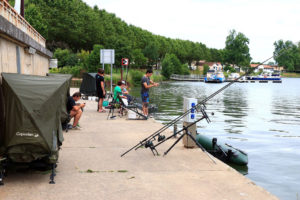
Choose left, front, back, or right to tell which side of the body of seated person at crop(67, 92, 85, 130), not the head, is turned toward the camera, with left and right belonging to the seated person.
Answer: right

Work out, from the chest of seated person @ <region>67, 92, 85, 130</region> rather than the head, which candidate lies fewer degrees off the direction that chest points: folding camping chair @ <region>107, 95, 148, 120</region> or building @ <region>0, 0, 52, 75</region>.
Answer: the folding camping chair

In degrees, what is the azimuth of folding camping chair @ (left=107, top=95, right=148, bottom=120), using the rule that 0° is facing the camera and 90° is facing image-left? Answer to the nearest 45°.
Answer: approximately 270°

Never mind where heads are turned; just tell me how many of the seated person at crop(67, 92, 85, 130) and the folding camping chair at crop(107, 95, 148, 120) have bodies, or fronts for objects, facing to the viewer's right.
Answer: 2

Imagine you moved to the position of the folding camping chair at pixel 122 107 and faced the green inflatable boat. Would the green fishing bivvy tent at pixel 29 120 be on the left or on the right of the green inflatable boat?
right

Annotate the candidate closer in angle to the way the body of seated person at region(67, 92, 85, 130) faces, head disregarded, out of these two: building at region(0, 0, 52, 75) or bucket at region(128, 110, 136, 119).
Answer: the bucket

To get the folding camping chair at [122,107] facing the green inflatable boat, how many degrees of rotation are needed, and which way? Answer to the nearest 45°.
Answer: approximately 45° to its right

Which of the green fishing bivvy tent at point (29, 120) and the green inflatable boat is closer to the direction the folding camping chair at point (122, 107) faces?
the green inflatable boat
